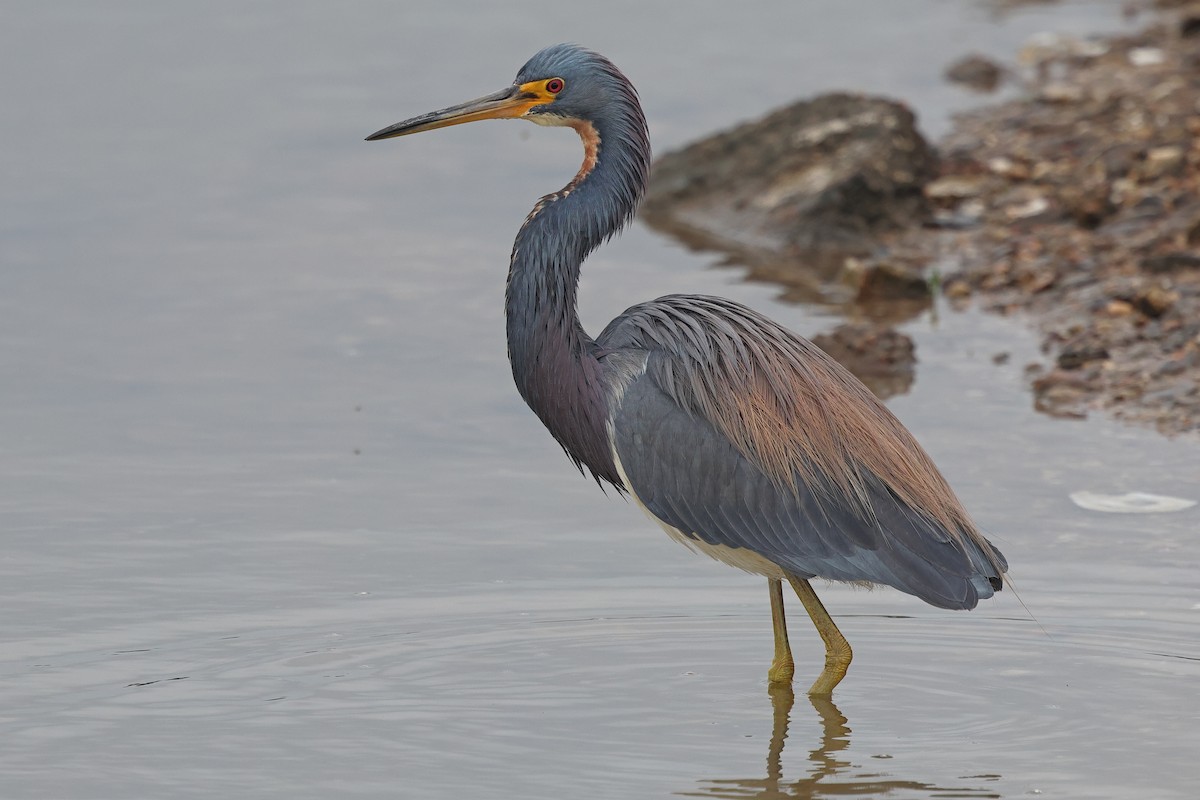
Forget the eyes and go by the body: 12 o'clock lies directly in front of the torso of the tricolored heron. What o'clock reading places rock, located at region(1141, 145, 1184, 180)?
The rock is roughly at 4 o'clock from the tricolored heron.

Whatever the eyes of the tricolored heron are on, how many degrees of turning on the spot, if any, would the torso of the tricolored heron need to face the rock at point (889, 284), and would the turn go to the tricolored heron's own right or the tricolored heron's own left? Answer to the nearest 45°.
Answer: approximately 90° to the tricolored heron's own right

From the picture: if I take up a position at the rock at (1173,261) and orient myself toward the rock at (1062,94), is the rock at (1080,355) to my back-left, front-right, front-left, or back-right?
back-left

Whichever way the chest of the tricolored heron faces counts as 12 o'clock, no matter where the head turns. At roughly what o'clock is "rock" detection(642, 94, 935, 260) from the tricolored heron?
The rock is roughly at 3 o'clock from the tricolored heron.

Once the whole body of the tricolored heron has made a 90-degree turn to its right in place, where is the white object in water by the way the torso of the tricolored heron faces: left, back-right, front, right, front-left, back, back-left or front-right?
front-right

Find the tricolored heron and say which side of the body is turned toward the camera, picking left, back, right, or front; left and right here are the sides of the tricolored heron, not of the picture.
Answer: left

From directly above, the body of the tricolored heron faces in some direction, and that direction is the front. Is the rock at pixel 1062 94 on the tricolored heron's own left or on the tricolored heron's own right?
on the tricolored heron's own right
